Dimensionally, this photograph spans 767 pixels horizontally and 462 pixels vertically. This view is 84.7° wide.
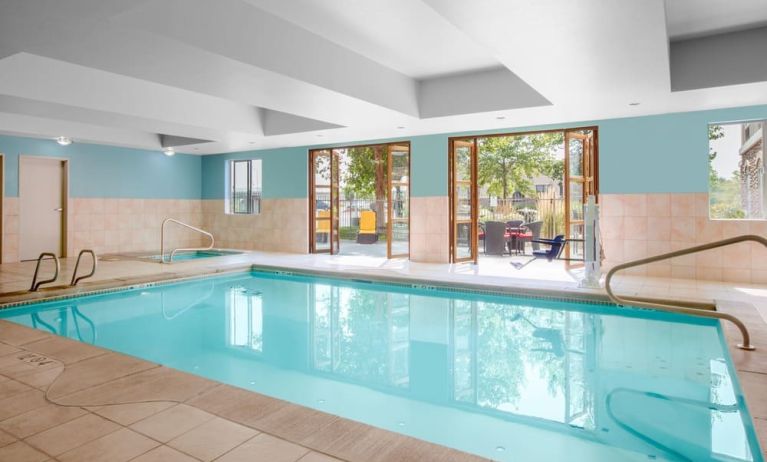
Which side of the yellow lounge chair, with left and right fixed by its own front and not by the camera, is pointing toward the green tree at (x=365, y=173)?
back

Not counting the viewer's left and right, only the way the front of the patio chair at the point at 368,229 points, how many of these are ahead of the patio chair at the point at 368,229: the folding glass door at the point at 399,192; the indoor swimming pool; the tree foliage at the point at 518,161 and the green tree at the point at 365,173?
2

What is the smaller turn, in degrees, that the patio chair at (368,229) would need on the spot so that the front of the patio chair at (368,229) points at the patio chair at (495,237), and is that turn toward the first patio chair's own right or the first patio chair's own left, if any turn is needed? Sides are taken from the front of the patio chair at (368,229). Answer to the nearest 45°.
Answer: approximately 45° to the first patio chair's own left

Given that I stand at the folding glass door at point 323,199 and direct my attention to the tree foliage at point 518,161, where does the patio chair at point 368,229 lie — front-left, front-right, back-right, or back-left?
front-left

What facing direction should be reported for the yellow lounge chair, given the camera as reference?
facing the viewer

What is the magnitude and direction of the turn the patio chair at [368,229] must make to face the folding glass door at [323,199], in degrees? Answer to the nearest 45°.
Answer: approximately 45° to its right

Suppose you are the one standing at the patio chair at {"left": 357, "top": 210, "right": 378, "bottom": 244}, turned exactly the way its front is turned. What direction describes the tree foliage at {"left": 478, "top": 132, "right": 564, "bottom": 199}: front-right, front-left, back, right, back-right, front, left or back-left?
back-left

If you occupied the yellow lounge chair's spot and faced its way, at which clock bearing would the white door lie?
The white door is roughly at 3 o'clock from the yellow lounge chair.

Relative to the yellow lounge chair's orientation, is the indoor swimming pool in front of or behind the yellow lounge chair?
in front

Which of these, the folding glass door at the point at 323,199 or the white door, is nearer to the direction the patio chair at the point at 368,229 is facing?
the folding glass door

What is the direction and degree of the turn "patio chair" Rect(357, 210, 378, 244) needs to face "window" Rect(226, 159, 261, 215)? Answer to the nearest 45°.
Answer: approximately 90° to its right

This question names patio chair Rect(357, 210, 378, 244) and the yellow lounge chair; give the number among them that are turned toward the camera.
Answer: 2

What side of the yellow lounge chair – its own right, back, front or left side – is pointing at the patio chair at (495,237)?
left

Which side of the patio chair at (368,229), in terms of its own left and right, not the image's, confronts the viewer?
front
